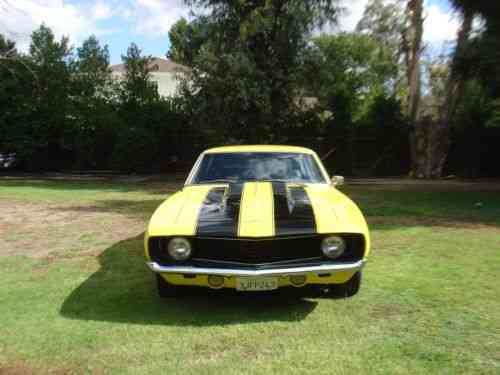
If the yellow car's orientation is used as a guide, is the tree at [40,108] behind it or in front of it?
behind

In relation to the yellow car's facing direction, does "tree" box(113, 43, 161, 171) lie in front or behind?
behind

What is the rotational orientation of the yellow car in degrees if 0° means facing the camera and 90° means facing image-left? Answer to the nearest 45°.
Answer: approximately 0°

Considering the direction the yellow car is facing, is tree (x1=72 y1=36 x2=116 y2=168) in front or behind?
behind

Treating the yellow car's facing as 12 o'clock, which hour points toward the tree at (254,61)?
The tree is roughly at 6 o'clock from the yellow car.
